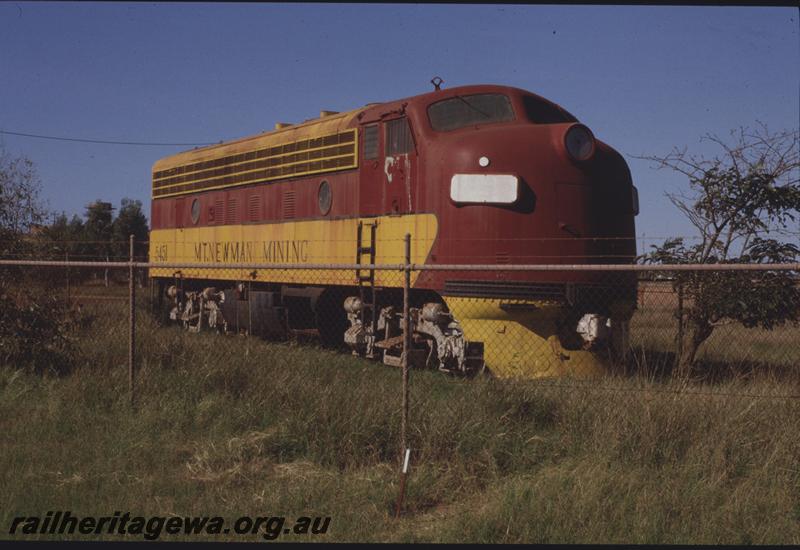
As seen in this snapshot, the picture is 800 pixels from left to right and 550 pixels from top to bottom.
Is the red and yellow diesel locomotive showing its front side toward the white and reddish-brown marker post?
no

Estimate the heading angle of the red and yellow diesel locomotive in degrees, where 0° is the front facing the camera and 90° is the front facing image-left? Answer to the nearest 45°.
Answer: approximately 315°
